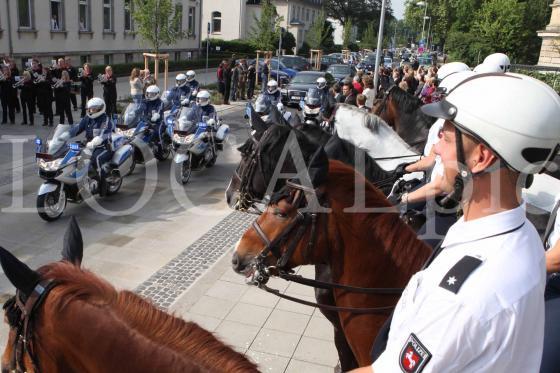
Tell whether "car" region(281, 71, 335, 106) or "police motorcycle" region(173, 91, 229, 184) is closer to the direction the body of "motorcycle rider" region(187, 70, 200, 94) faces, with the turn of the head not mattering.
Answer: the police motorcycle

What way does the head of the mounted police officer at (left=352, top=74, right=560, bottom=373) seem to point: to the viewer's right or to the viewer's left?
to the viewer's left

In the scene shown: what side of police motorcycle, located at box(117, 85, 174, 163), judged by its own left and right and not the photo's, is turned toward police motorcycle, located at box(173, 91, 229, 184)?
left

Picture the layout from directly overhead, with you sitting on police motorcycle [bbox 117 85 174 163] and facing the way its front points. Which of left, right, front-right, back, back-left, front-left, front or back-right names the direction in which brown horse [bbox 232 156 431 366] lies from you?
front-left

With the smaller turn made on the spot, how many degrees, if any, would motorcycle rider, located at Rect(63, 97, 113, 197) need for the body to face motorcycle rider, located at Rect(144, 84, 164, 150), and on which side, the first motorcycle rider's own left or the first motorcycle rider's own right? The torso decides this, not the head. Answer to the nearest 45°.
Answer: approximately 180°

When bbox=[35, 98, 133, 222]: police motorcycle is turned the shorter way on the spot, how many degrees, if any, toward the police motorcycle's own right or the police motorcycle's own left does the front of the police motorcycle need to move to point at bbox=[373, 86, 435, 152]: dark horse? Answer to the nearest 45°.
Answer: approximately 135° to the police motorcycle's own left

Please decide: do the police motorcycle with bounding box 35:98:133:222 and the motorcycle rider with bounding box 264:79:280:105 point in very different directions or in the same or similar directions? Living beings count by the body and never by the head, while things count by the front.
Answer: same or similar directions

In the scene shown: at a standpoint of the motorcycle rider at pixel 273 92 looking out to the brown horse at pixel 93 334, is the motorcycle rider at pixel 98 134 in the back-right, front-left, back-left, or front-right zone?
front-right

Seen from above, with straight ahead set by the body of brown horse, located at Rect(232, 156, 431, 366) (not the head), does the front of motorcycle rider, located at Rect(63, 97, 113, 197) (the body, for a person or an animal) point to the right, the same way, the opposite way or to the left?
to the left

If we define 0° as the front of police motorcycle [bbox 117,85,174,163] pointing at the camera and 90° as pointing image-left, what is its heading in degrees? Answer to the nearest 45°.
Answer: approximately 45°

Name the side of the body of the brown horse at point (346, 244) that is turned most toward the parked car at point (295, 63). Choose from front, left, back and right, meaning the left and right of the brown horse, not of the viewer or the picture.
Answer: right

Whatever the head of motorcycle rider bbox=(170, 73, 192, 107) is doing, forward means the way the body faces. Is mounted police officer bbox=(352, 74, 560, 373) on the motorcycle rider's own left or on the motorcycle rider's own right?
on the motorcycle rider's own left

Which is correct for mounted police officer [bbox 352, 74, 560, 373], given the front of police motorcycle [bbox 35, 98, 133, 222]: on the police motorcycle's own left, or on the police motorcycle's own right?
on the police motorcycle's own left

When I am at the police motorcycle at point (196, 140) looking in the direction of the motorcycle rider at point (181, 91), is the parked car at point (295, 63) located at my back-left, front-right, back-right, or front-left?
front-right

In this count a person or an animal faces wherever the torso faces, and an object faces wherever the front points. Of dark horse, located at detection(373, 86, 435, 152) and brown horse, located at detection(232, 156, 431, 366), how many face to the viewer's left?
2

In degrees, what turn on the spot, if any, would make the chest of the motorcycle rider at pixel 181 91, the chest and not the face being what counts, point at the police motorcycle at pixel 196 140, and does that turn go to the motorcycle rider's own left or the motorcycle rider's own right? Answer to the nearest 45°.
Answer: approximately 45° to the motorcycle rider's own left

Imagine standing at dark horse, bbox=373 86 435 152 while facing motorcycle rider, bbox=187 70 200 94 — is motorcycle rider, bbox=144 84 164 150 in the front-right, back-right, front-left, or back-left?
front-left

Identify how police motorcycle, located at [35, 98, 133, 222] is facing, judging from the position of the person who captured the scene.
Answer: facing the viewer and to the left of the viewer

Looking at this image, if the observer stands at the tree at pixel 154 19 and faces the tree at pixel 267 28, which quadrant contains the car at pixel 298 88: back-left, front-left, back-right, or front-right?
front-right
